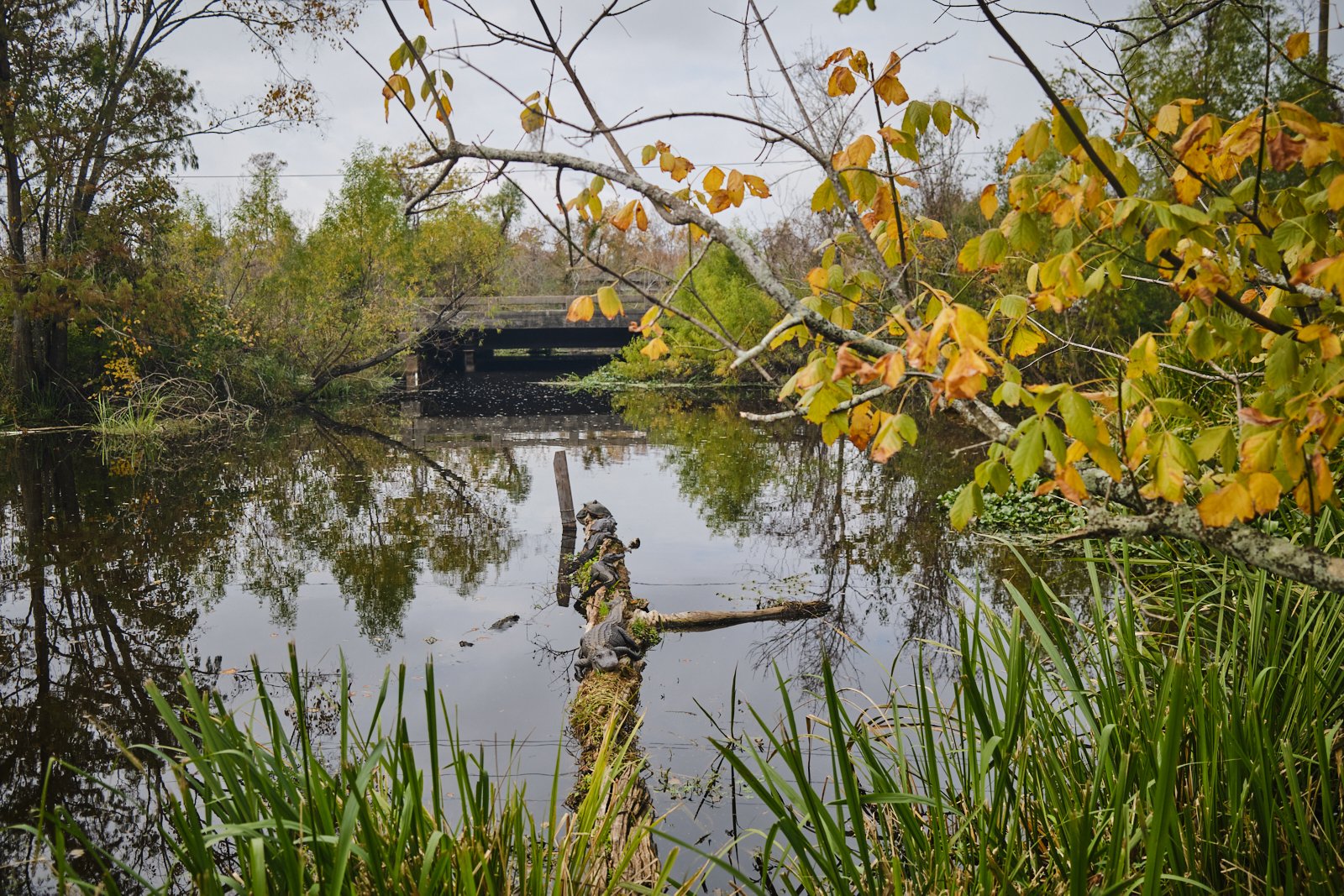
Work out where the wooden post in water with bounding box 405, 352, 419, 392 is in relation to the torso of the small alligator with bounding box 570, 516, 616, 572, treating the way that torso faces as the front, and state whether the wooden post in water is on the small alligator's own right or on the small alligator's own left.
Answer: on the small alligator's own left

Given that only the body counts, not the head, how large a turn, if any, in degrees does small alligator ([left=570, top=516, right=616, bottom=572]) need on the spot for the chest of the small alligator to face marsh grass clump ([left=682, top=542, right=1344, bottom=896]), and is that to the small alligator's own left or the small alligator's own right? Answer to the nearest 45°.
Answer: approximately 135° to the small alligator's own right

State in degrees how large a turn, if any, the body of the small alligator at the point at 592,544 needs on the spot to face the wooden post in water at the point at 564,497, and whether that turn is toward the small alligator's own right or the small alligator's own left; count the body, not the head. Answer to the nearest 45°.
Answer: approximately 45° to the small alligator's own left

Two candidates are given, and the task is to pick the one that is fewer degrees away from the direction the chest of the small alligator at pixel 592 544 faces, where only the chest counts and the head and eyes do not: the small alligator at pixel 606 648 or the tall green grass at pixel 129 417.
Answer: the tall green grass

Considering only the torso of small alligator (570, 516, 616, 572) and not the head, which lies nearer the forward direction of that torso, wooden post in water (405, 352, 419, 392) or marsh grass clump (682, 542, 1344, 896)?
the wooden post in water

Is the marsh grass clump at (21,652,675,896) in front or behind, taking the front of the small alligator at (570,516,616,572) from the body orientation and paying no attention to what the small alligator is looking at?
behind

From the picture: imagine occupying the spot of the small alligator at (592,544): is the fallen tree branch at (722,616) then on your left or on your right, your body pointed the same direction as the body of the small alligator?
on your right

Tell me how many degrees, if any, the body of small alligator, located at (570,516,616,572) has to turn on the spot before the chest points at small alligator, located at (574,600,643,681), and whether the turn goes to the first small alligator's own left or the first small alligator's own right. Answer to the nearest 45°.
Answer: approximately 135° to the first small alligator's own right

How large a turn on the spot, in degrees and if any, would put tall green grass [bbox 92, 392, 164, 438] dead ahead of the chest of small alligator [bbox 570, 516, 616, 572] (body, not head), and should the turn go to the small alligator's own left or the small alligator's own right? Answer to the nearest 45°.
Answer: approximately 90° to the small alligator's own left

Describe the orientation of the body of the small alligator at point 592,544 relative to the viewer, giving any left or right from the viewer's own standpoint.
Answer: facing away from the viewer and to the right of the viewer
